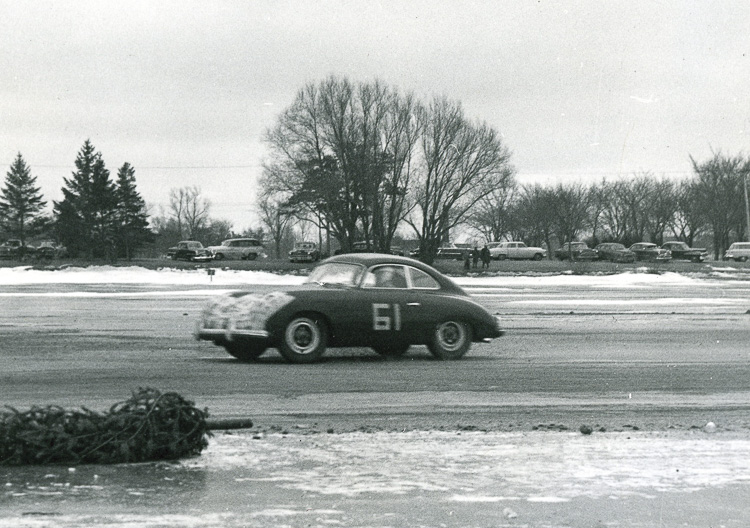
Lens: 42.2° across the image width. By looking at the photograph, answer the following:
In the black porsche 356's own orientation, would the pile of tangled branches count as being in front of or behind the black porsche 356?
in front

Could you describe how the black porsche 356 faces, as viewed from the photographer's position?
facing the viewer and to the left of the viewer
